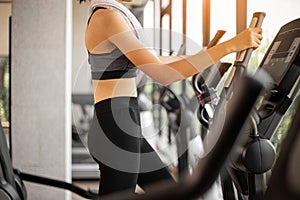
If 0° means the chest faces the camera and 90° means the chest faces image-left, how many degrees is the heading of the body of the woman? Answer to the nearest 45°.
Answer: approximately 270°
